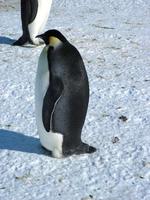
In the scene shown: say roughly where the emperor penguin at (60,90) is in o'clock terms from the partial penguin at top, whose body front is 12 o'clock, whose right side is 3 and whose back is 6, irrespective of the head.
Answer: The emperor penguin is roughly at 3 o'clock from the partial penguin at top.

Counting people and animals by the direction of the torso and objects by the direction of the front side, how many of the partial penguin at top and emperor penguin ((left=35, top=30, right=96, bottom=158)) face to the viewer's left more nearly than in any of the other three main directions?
1

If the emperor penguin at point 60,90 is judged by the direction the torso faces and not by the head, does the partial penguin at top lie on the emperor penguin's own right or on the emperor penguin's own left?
on the emperor penguin's own right

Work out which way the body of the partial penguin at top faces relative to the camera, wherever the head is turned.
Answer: to the viewer's right

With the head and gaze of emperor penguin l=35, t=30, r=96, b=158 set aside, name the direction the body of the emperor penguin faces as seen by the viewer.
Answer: to the viewer's left

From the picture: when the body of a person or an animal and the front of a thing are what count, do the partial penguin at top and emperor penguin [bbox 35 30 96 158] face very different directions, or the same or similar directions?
very different directions
